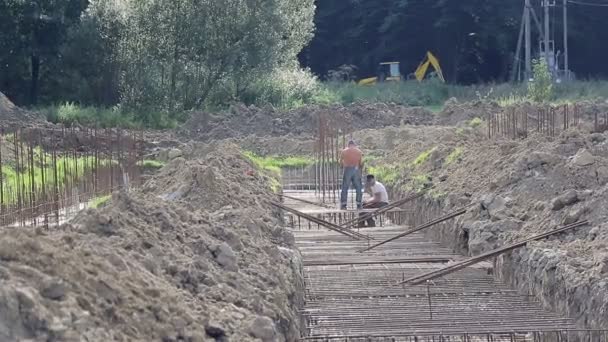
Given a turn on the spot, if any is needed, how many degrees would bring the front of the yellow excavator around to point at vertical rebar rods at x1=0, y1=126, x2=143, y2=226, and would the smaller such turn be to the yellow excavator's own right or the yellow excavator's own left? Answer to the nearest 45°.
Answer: approximately 90° to the yellow excavator's own left

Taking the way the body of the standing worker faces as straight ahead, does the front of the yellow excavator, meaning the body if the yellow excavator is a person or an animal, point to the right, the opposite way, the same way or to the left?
to the left

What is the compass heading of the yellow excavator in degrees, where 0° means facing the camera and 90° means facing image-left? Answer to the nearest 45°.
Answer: approximately 90°

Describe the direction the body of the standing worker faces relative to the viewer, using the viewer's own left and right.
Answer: facing away from the viewer

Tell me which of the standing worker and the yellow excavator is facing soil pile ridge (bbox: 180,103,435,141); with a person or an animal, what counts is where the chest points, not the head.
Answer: the standing worker

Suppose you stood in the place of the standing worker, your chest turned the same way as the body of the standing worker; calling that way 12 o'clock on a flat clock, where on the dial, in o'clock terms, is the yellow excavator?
The yellow excavator is roughly at 12 o'clock from the standing worker.

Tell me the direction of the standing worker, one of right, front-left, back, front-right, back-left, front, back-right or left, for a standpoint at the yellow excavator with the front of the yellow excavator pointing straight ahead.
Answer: left

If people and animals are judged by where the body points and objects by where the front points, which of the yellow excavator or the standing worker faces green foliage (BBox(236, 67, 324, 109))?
the standing worker

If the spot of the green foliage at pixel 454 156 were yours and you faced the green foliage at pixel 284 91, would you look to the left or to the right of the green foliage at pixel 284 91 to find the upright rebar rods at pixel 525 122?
right

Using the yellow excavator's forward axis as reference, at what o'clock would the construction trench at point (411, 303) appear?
The construction trench is roughly at 9 o'clock from the yellow excavator.

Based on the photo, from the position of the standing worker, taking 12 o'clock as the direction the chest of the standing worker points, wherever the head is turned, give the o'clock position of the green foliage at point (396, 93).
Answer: The green foliage is roughly at 12 o'clock from the standing worker.

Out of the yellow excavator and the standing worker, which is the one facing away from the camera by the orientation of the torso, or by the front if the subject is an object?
the standing worker

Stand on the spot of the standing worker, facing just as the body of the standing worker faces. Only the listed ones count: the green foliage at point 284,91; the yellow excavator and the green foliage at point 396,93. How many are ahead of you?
3
